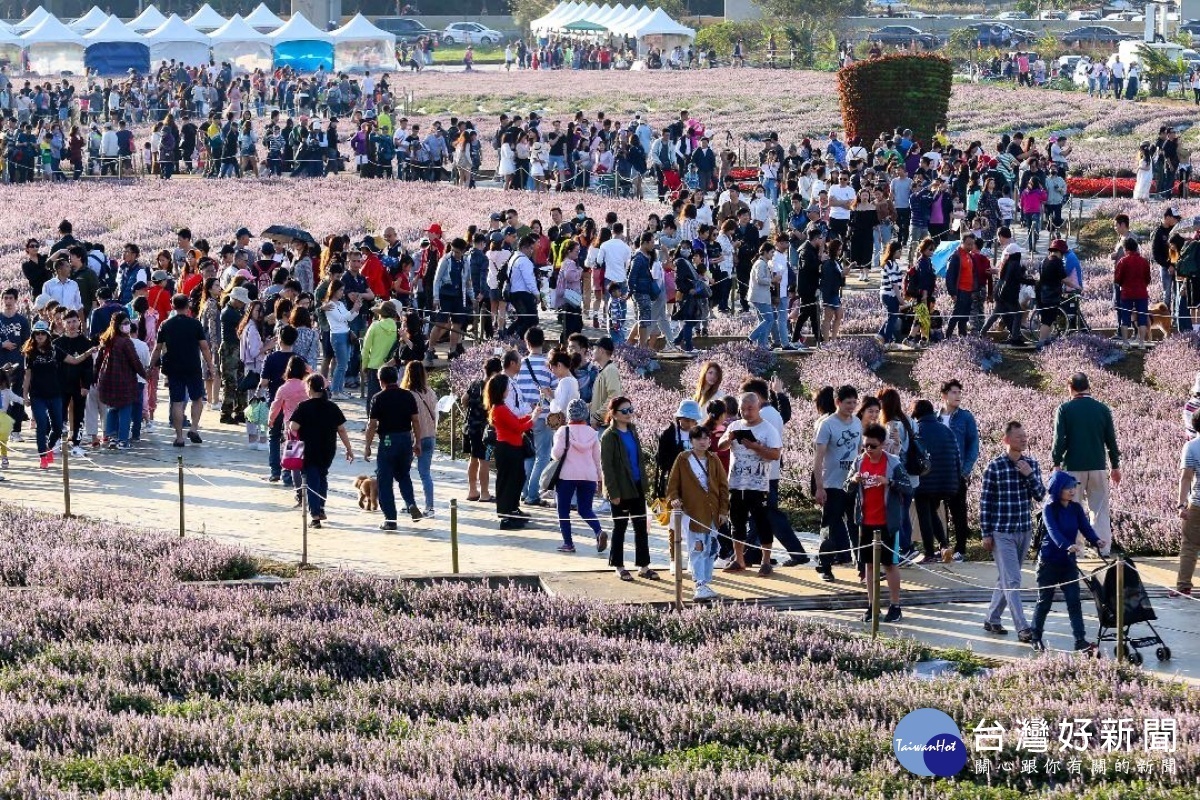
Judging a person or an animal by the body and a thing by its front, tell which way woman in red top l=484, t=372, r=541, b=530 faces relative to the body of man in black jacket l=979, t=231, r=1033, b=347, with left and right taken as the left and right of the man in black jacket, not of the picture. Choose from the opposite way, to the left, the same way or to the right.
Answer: the opposite way

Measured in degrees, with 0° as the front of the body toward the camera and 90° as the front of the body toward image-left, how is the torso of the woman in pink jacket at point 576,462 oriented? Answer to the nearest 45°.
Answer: approximately 180°

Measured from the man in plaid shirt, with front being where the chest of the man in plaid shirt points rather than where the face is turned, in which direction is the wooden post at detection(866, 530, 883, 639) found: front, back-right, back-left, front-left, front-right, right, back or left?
back-right

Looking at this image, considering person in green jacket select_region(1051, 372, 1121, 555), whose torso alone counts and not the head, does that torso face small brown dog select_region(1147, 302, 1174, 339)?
yes

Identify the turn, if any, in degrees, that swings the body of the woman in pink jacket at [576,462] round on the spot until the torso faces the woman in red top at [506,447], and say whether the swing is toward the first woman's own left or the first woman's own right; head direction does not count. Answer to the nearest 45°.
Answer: approximately 45° to the first woman's own left

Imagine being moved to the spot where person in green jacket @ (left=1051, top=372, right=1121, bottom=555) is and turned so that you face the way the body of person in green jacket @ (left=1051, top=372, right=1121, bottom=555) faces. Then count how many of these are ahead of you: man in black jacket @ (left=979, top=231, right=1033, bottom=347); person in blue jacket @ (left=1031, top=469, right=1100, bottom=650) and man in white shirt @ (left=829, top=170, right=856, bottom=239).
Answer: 2

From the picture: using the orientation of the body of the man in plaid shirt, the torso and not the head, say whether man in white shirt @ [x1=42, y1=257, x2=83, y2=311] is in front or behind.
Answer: behind

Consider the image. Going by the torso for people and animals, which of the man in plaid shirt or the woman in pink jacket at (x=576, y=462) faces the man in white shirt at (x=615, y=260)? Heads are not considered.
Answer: the woman in pink jacket

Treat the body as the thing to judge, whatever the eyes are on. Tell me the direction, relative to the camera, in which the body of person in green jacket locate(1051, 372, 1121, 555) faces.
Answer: away from the camera

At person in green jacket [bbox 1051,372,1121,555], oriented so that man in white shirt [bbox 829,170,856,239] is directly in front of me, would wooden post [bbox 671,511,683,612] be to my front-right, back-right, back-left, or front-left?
back-left

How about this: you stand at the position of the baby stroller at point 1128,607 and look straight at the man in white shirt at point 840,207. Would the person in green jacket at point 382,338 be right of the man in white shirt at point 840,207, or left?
left
